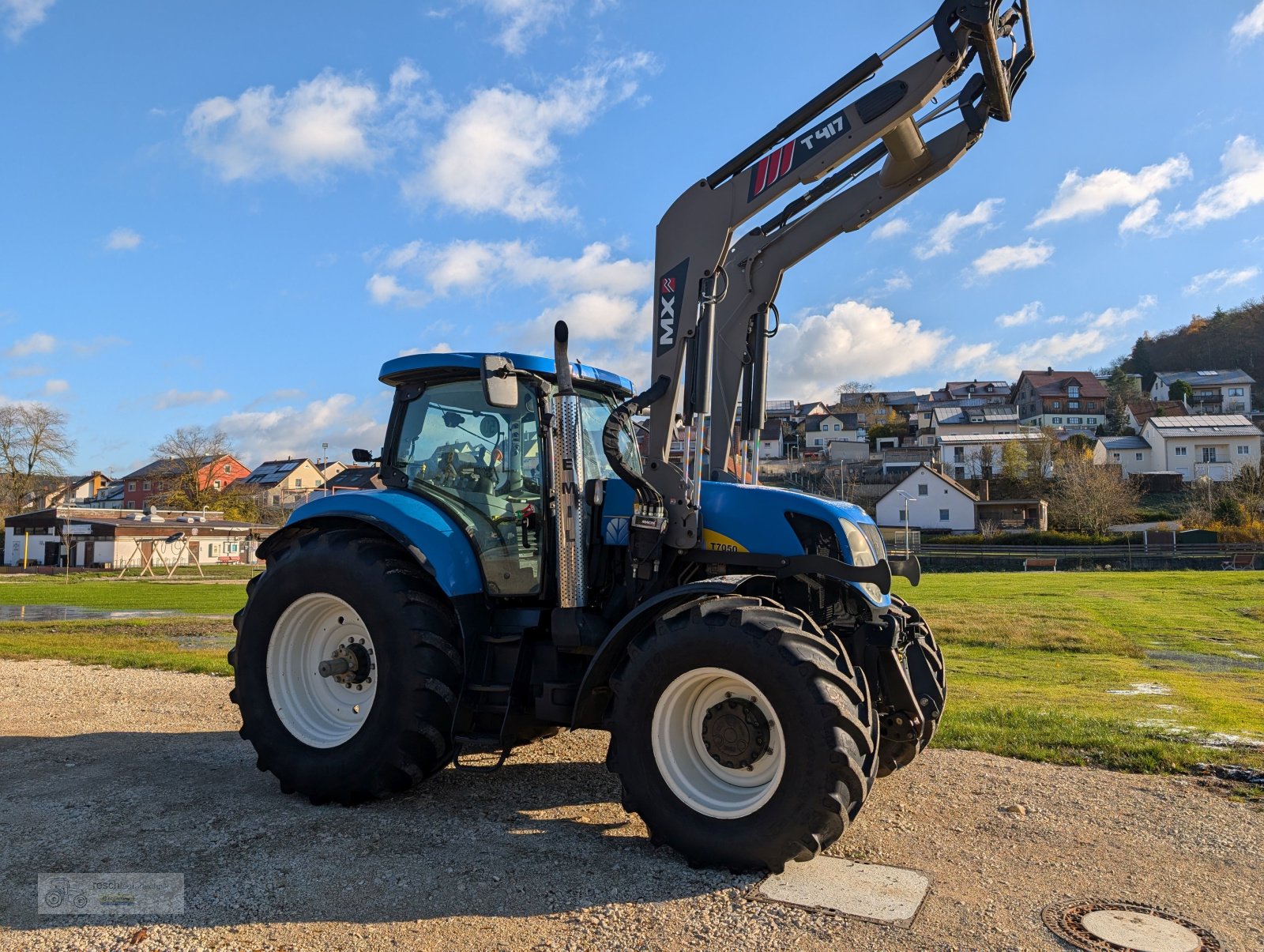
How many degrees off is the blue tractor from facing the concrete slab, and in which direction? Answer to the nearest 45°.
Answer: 0° — it already faces it

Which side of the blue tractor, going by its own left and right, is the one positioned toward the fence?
left

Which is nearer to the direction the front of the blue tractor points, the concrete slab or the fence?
the concrete slab

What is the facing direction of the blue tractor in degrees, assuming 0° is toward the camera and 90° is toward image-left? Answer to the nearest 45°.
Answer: approximately 315°

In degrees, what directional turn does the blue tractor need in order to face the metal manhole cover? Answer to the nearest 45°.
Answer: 0° — it already faces it
